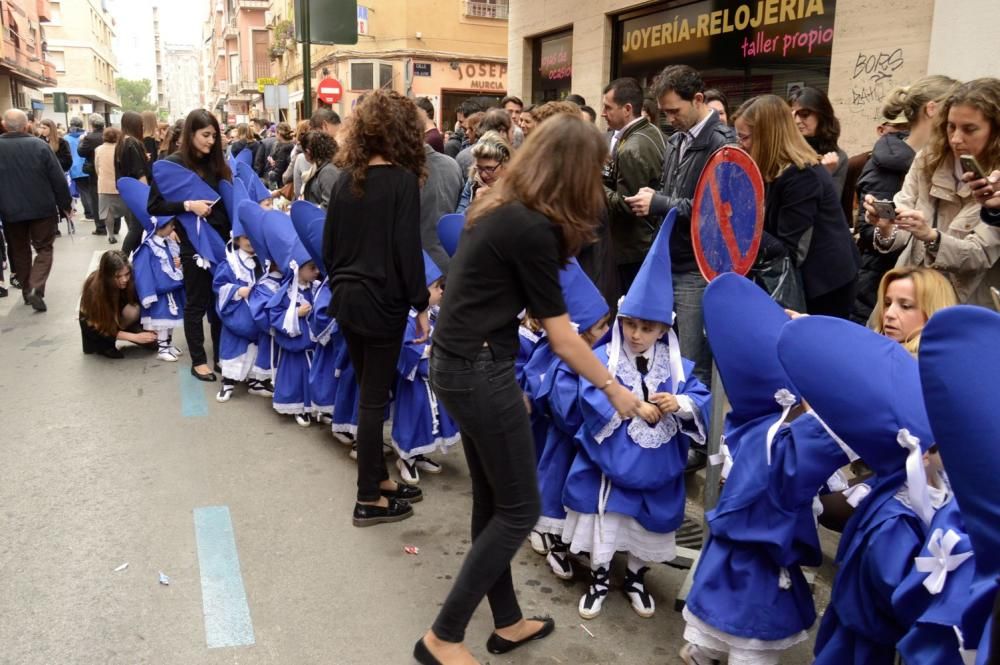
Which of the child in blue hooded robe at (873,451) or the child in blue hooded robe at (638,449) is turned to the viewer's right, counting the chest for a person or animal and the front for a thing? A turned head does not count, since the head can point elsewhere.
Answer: the child in blue hooded robe at (873,451)

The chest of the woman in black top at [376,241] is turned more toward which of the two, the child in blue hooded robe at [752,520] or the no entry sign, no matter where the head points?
the no entry sign

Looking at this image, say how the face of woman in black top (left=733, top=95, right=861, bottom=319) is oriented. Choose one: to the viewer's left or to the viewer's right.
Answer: to the viewer's left

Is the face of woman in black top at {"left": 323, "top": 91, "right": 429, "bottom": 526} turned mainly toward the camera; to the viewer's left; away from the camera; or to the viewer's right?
away from the camera

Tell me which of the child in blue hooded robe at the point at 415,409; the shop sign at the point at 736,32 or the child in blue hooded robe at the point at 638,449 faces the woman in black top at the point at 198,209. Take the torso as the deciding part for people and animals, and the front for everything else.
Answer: the shop sign

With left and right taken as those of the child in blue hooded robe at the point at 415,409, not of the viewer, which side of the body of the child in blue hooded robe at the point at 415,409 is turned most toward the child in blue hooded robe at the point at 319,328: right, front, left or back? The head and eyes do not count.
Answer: back

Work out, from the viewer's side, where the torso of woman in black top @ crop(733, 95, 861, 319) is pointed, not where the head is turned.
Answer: to the viewer's left

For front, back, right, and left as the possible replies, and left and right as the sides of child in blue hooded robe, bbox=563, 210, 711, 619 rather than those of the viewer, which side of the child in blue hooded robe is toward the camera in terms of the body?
front

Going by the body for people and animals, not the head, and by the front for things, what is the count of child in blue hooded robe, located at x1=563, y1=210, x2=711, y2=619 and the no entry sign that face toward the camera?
2
